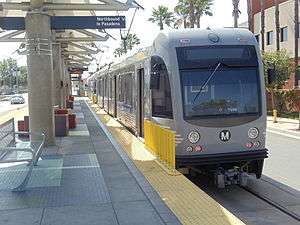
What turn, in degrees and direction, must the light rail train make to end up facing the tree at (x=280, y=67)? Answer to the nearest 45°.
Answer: approximately 135° to its left

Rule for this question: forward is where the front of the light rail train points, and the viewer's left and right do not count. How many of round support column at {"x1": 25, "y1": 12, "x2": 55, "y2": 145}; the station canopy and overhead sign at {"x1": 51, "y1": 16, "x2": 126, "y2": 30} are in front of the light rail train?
0

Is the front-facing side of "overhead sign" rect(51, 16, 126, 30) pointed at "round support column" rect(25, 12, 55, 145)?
no

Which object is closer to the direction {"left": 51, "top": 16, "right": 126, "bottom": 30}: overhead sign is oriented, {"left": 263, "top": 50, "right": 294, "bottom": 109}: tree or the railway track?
the railway track

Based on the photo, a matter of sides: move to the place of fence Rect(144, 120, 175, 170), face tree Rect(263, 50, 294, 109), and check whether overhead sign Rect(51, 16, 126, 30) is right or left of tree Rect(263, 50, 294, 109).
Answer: left

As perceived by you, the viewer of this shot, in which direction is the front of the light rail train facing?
facing the viewer and to the right of the viewer

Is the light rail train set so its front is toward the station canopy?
no

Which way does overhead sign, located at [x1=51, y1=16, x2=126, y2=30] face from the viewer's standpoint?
toward the camera

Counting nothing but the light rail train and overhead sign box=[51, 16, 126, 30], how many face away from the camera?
0

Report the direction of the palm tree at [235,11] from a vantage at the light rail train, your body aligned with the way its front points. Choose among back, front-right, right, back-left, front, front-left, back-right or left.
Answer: back-left
